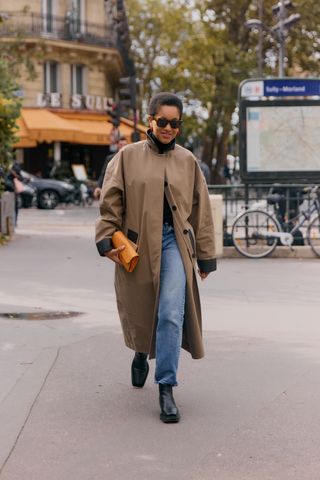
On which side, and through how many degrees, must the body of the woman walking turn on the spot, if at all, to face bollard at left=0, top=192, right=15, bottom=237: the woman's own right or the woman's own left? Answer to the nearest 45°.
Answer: approximately 180°

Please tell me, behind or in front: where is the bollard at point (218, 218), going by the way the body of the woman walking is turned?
behind

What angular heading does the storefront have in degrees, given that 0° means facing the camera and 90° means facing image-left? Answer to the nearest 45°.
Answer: approximately 0°

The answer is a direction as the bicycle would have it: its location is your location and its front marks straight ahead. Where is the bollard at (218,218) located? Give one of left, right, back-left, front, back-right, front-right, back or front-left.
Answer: back-right

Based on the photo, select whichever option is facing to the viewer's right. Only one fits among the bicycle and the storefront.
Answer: the bicycle

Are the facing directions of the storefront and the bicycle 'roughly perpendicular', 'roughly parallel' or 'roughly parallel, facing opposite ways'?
roughly perpendicular

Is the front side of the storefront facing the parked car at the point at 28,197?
yes

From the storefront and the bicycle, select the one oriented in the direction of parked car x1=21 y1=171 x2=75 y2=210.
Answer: the storefront

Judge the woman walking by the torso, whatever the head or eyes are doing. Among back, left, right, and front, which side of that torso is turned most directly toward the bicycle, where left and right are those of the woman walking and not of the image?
back

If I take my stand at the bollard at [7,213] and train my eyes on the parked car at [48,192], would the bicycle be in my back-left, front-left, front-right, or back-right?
back-right
